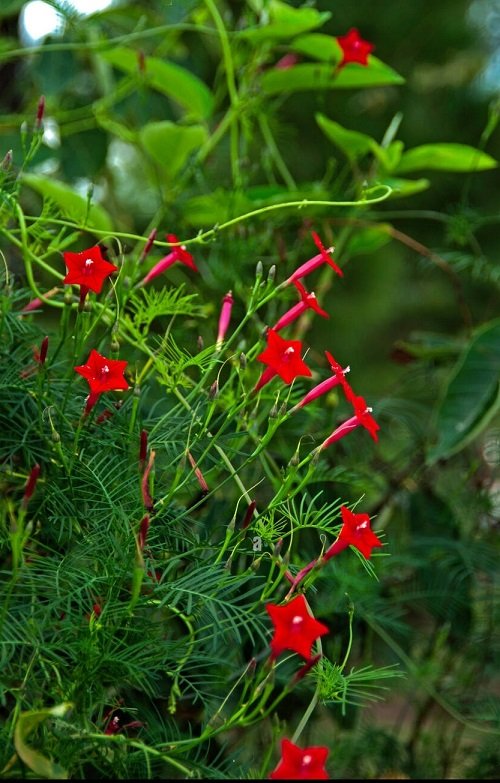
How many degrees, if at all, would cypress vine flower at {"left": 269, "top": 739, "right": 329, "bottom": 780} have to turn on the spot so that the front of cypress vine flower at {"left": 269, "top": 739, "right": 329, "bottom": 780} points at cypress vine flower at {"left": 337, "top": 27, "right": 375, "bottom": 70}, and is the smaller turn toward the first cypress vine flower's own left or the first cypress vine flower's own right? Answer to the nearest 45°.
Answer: approximately 180°

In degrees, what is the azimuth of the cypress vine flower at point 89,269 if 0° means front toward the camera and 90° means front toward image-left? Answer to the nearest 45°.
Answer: approximately 0°

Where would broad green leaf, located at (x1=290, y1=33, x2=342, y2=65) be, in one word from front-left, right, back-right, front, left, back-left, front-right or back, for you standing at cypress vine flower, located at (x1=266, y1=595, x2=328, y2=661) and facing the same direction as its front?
back

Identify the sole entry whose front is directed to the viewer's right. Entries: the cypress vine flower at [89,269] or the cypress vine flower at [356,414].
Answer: the cypress vine flower at [356,414]

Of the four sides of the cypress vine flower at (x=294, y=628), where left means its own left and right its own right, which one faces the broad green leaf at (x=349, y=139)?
back

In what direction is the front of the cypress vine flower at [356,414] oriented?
to the viewer's right

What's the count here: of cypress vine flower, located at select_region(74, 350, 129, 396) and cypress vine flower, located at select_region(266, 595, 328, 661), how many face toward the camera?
2

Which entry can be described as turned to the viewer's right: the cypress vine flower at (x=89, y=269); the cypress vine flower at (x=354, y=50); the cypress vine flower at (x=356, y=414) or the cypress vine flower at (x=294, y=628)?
the cypress vine flower at (x=356, y=414)
